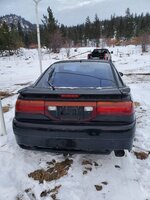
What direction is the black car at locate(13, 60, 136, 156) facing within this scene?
away from the camera
